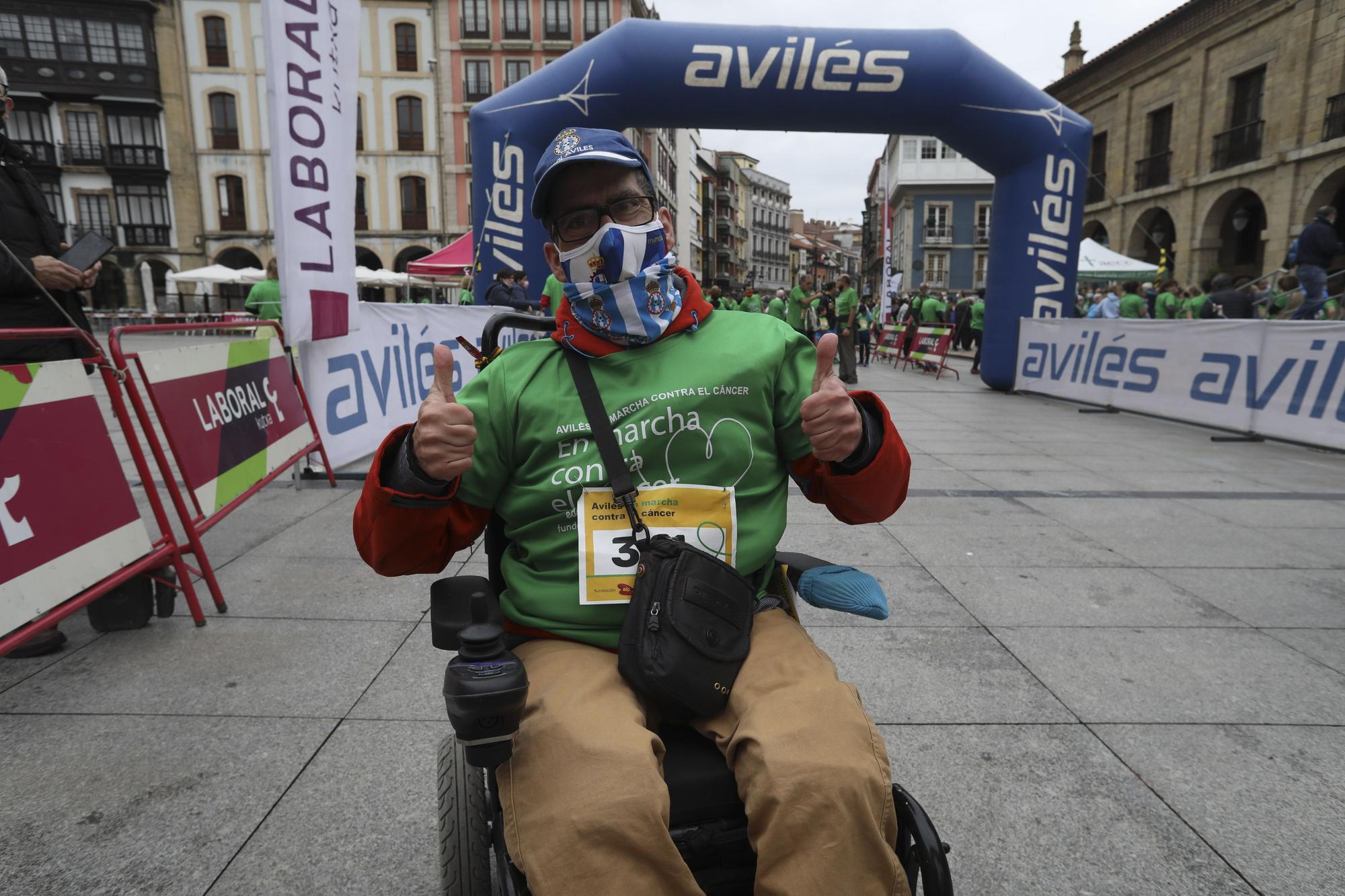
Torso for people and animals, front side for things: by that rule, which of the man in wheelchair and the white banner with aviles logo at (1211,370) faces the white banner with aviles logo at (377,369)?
the white banner with aviles logo at (1211,370)

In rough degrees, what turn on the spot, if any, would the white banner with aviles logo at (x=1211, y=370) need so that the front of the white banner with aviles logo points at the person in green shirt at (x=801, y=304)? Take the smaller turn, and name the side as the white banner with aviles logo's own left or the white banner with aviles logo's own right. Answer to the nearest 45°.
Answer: approximately 90° to the white banner with aviles logo's own right

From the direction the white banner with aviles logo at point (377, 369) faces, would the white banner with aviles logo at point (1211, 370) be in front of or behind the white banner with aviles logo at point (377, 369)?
in front

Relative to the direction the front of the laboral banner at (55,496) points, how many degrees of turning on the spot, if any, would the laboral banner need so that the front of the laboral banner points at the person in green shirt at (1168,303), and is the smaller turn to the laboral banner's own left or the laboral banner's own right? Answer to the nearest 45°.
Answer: approximately 45° to the laboral banner's own left

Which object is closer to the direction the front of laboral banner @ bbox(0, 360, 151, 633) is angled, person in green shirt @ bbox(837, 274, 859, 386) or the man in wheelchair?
the man in wheelchair

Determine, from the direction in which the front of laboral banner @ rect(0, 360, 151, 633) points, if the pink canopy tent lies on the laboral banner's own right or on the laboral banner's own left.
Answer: on the laboral banner's own left

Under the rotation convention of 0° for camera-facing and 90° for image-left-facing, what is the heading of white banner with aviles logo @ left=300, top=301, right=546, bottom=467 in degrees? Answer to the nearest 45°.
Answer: approximately 315°

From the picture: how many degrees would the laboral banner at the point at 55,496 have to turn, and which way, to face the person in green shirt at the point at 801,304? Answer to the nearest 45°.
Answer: approximately 90° to its left

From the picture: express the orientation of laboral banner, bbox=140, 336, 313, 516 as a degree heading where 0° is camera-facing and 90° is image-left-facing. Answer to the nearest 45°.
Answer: approximately 315°
